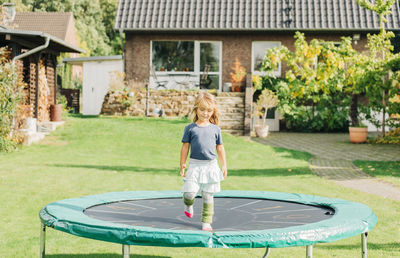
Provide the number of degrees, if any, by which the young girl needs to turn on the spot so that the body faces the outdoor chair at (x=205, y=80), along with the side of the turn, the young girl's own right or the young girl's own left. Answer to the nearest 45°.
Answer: approximately 180°

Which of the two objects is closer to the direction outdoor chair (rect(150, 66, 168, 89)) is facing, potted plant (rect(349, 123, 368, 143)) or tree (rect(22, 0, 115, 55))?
the potted plant

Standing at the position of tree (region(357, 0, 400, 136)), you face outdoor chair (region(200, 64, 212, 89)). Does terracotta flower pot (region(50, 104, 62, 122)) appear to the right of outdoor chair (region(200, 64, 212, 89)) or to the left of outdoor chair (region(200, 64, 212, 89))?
left

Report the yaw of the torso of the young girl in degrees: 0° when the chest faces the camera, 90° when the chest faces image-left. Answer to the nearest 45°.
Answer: approximately 0°

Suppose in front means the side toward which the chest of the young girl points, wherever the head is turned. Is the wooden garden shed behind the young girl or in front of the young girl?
behind
